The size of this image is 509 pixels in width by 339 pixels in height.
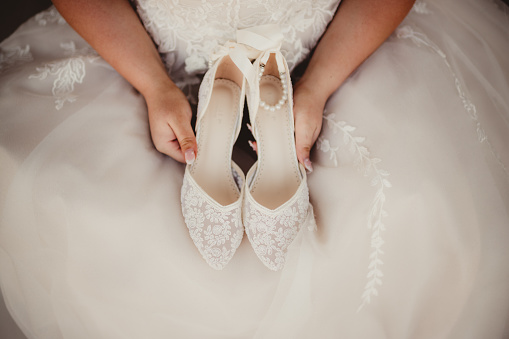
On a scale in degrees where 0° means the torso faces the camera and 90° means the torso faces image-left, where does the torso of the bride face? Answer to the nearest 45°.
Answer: approximately 0°
